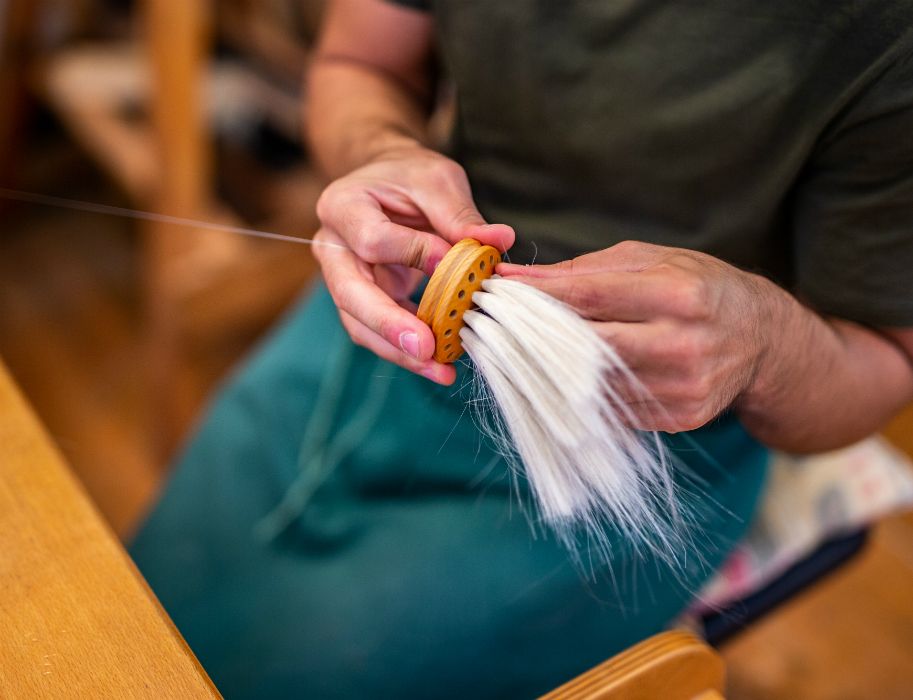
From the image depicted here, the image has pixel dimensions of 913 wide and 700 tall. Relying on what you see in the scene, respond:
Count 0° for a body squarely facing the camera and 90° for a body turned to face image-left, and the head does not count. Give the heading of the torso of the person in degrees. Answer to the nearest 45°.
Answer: approximately 45°

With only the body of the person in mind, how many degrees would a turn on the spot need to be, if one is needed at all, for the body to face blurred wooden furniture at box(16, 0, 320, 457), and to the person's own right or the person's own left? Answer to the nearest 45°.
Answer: approximately 90° to the person's own right
